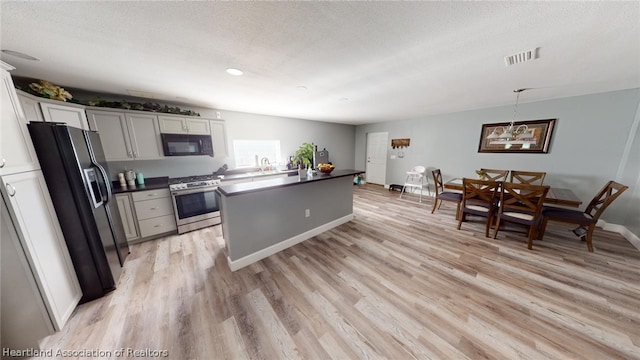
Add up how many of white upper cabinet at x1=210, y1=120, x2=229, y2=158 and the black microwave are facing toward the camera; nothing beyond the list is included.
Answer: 2

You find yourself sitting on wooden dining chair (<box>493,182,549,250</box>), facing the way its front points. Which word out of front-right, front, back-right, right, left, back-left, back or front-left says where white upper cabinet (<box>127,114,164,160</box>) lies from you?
back-left

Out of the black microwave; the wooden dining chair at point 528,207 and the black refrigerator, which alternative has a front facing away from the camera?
the wooden dining chair

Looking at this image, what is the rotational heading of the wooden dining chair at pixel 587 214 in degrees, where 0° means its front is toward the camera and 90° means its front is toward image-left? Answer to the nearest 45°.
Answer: approximately 90°

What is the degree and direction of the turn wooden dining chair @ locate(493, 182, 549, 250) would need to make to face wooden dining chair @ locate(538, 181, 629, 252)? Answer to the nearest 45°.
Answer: approximately 45° to its right

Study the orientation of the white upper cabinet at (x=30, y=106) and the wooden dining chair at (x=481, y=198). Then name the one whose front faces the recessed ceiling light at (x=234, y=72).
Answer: the white upper cabinet

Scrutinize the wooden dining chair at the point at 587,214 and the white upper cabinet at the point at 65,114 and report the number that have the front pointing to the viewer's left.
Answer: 1

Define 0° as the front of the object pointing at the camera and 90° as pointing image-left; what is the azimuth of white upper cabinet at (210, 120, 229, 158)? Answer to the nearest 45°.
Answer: approximately 0°

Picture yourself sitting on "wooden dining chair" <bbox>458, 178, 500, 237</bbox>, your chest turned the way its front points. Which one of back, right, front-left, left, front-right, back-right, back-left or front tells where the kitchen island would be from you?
back-left

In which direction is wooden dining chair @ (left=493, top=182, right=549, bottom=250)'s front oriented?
away from the camera
